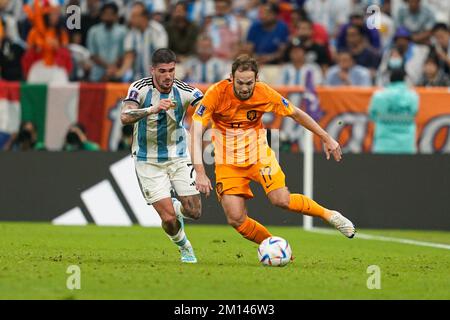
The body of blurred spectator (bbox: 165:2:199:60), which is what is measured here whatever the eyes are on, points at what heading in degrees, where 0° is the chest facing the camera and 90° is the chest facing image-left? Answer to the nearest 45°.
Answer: approximately 0°

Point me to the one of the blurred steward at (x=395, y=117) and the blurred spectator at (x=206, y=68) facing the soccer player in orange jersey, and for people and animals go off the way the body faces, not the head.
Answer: the blurred spectator at (x=206, y=68)

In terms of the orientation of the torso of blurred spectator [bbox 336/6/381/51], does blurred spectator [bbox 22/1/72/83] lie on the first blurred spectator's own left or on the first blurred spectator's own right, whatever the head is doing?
on the first blurred spectator's own right

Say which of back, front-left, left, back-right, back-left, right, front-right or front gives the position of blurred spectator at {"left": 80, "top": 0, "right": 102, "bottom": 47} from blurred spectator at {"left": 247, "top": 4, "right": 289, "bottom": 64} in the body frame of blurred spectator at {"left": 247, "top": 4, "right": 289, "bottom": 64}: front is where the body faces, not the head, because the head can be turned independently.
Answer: right

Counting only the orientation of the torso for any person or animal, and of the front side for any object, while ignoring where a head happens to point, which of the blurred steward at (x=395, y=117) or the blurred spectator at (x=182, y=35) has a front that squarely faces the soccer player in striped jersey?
the blurred spectator at (x=182, y=35)

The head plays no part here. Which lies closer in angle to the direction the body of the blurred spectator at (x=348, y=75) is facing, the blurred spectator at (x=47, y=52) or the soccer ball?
the soccer ball

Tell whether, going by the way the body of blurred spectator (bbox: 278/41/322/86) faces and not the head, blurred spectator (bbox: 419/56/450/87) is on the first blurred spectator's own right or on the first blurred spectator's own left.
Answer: on the first blurred spectator's own left

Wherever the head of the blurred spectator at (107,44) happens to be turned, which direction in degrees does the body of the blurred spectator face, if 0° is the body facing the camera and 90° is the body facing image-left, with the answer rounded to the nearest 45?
approximately 0°
